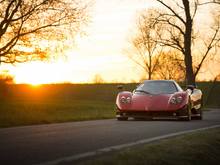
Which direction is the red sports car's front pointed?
toward the camera
